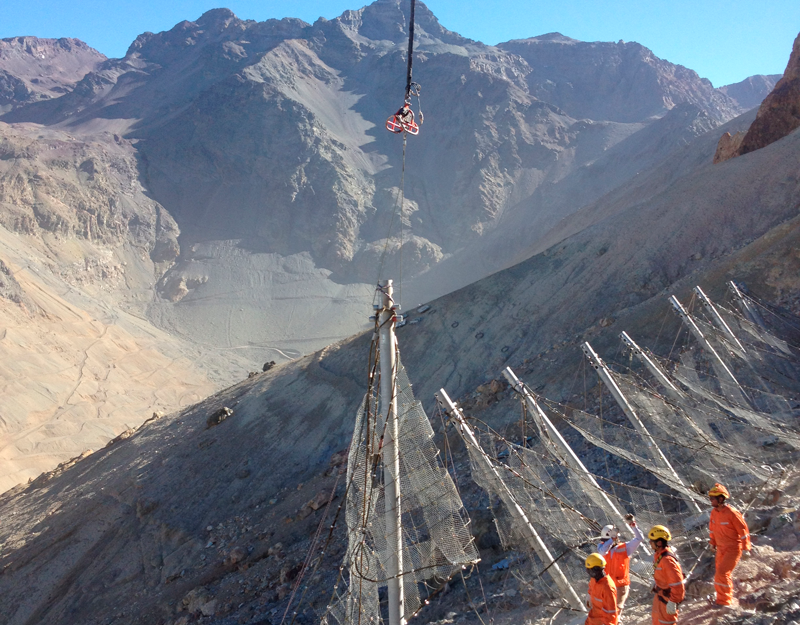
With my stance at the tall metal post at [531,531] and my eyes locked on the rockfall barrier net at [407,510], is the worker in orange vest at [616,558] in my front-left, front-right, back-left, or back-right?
back-left

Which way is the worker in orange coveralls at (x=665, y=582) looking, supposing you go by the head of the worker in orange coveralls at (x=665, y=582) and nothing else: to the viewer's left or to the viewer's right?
to the viewer's left

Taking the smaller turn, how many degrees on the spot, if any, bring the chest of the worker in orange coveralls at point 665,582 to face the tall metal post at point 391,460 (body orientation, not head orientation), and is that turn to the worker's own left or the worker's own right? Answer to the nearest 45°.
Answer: approximately 45° to the worker's own right

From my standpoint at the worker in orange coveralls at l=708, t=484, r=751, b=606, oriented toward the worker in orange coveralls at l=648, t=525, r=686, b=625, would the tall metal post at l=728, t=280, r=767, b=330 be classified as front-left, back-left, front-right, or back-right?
back-right

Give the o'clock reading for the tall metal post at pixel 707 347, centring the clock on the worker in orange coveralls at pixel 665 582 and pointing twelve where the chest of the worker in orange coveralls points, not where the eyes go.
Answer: The tall metal post is roughly at 5 o'clock from the worker in orange coveralls.

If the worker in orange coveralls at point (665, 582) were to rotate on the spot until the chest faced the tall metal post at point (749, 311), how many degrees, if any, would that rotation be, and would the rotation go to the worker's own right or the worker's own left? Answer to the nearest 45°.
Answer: approximately 135° to the worker's own right

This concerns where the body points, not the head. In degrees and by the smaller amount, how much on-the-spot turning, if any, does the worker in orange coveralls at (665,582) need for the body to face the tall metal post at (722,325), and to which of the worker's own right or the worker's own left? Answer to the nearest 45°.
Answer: approximately 135° to the worker's own right

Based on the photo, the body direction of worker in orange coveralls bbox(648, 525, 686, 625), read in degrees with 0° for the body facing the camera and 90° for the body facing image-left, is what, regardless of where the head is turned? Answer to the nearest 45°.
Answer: approximately 45°
